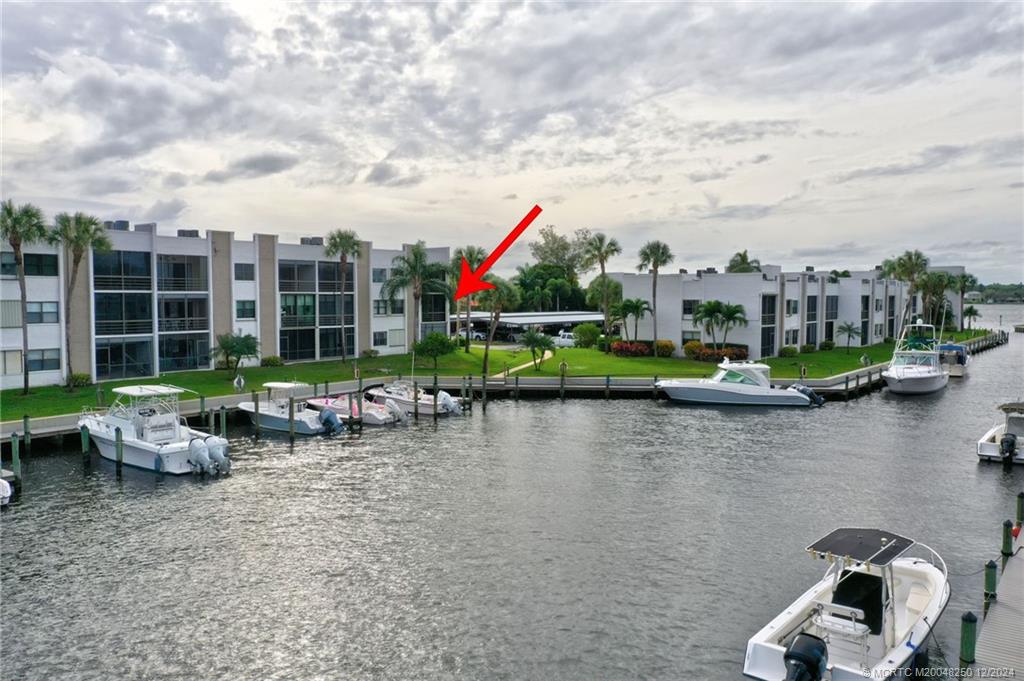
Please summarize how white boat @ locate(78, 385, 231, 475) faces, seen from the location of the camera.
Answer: facing away from the viewer and to the left of the viewer

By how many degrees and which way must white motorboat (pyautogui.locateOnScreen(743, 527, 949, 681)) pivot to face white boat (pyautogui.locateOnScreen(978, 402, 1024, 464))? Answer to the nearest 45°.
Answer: approximately 45° to its left

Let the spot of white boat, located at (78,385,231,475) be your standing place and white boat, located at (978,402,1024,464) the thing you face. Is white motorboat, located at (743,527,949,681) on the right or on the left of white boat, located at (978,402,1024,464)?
right

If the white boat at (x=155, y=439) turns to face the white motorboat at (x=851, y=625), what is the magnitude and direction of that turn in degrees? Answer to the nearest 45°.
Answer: approximately 180°

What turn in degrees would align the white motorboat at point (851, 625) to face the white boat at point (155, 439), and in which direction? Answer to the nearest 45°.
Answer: approximately 135° to its left

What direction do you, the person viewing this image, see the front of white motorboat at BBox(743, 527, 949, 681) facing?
facing away from the viewer and to the right of the viewer

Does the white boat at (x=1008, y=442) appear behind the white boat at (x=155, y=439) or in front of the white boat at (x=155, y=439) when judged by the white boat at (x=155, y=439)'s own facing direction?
behind
